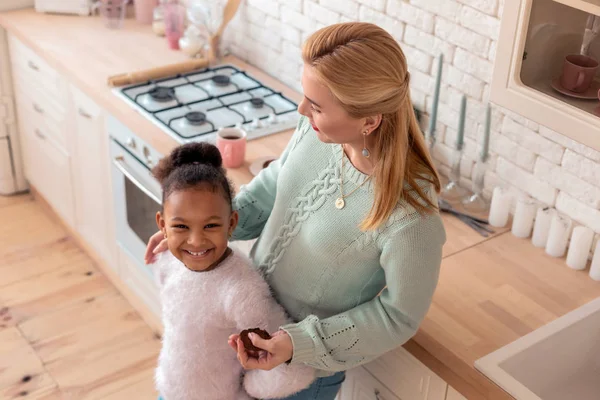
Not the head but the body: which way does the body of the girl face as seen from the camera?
toward the camera

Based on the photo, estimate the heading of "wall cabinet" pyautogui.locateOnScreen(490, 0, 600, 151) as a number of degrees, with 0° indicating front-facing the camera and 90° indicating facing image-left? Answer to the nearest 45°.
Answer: approximately 45°

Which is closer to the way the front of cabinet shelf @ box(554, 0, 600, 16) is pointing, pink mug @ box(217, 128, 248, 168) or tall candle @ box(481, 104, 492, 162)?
the pink mug

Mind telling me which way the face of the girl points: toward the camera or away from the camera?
toward the camera

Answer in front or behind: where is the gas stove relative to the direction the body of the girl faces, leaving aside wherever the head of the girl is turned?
behind

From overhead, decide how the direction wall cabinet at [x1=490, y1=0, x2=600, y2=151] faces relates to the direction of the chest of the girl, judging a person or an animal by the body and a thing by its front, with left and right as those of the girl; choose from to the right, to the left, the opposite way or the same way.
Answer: to the right

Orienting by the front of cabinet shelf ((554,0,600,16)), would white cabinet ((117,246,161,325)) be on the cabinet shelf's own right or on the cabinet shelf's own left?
on the cabinet shelf's own right

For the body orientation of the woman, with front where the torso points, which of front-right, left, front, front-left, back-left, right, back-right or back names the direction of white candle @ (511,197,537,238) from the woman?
back

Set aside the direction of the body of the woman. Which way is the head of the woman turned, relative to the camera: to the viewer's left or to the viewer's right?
to the viewer's left

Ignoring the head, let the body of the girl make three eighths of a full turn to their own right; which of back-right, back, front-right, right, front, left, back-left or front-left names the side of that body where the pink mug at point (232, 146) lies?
front-right

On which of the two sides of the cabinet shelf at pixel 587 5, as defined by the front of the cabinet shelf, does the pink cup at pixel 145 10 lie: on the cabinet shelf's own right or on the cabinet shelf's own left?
on the cabinet shelf's own right
